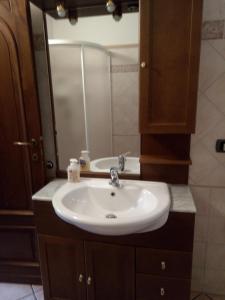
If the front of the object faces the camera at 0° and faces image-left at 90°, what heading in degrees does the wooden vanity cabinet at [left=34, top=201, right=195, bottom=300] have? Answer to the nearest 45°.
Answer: approximately 0°

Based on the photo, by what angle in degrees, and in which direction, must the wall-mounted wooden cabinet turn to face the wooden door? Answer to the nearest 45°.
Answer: approximately 90° to its right

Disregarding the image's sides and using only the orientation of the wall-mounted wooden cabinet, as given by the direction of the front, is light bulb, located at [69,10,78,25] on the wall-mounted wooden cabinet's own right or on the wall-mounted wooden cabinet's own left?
on the wall-mounted wooden cabinet's own right

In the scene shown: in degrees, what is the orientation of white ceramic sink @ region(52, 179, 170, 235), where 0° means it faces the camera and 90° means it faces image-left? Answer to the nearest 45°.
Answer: approximately 0°

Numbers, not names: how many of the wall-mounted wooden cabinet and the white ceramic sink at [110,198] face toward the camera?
2
